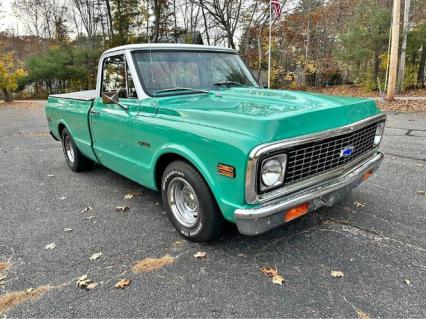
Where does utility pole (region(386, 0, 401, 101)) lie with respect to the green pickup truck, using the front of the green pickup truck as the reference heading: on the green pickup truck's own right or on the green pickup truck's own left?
on the green pickup truck's own left

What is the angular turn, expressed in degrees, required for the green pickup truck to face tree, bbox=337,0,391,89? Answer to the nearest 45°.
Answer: approximately 90° to its left

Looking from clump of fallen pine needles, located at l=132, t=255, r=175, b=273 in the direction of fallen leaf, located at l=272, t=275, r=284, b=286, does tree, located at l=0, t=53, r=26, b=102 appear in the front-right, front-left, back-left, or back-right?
back-left

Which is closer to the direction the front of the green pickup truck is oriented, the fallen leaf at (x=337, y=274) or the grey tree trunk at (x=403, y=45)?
the fallen leaf

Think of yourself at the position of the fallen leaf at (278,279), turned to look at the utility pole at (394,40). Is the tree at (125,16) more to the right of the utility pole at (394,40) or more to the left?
left

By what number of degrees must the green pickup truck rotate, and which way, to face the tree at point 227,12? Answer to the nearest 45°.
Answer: approximately 135° to its left

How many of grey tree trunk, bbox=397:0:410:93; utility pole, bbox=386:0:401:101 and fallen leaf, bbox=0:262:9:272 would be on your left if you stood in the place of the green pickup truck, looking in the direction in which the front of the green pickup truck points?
2

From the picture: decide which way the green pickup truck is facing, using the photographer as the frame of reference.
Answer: facing the viewer and to the right of the viewer

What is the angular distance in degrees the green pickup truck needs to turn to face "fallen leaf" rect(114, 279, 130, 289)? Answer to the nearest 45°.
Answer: approximately 90° to its right
